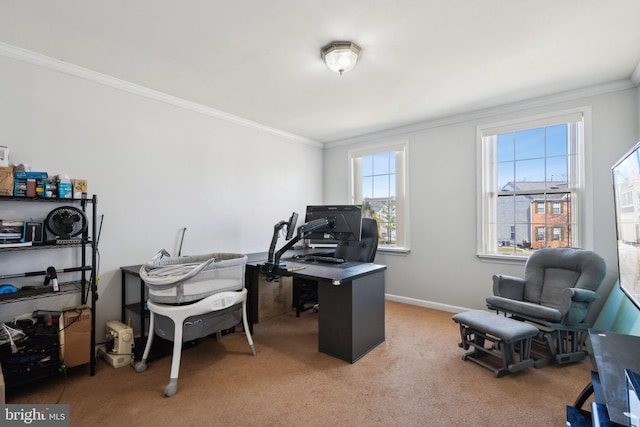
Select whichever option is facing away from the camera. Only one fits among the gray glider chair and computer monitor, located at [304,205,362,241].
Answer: the computer monitor

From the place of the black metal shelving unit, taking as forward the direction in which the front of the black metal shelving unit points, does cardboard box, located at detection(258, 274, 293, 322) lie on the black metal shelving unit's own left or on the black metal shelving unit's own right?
on the black metal shelving unit's own left

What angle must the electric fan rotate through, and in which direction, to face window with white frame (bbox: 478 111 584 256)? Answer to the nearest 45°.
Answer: approximately 45° to its left

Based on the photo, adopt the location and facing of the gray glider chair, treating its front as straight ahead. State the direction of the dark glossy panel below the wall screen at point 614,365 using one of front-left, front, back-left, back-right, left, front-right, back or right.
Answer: front-left

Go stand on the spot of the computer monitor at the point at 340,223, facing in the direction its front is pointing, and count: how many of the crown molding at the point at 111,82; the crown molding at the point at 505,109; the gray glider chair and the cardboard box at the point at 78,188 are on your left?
2
